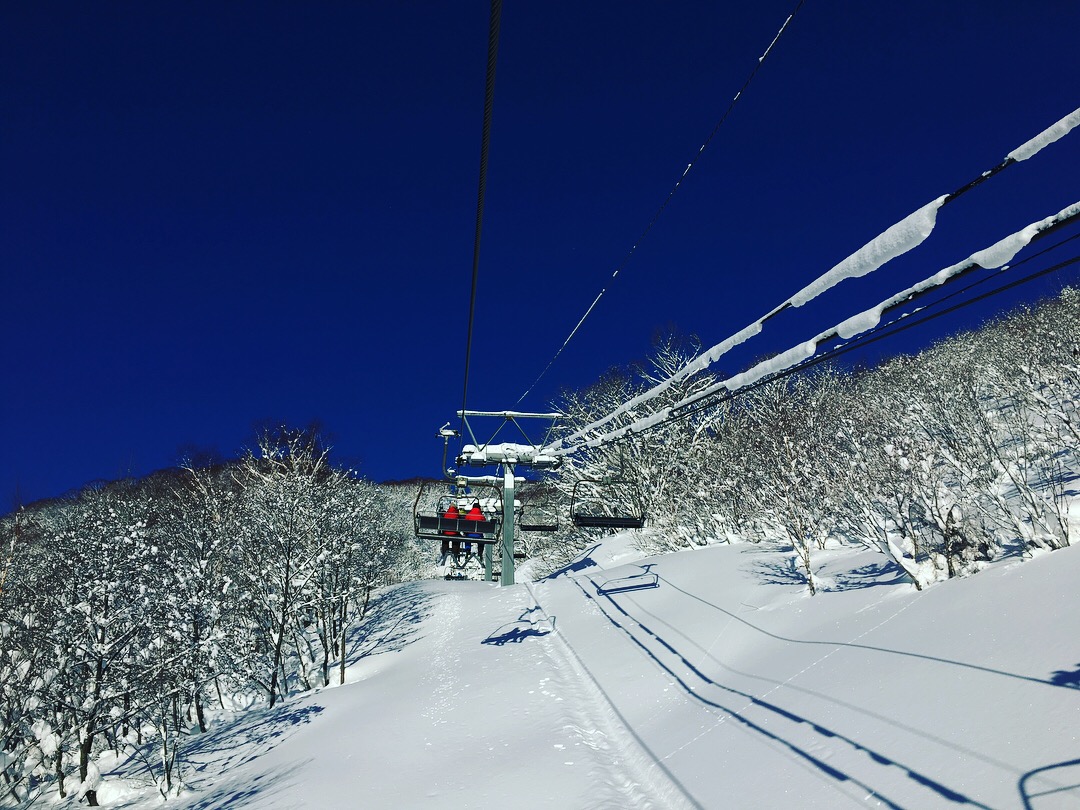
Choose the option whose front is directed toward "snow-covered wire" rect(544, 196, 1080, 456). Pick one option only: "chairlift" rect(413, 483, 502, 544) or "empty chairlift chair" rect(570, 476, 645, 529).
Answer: the empty chairlift chair

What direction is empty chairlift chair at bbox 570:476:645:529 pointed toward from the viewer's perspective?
toward the camera

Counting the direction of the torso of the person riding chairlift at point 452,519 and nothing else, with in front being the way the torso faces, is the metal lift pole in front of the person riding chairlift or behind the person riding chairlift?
in front

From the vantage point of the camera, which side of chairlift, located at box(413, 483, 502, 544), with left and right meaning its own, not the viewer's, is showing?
back

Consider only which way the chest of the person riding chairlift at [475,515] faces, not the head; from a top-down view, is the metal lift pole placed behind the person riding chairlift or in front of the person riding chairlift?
in front

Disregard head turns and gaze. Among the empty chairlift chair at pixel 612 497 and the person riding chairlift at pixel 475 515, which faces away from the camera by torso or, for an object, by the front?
the person riding chairlift

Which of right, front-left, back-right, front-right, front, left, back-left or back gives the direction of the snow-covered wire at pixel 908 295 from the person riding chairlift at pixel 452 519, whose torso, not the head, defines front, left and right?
back

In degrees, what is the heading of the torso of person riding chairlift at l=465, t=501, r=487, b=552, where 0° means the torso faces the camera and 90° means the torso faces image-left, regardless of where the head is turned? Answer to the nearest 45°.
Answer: approximately 180°

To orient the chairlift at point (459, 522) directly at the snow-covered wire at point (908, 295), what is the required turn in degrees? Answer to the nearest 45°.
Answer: approximately 180°

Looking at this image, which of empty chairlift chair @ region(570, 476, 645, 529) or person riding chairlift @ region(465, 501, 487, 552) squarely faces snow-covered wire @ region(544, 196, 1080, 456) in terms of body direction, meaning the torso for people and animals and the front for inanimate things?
the empty chairlift chair

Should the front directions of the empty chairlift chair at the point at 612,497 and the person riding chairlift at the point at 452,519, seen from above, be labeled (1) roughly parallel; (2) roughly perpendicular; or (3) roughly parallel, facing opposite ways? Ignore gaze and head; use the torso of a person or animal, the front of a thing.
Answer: roughly parallel, facing opposite ways

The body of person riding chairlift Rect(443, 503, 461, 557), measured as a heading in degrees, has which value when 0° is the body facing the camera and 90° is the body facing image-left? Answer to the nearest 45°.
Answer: approximately 180°

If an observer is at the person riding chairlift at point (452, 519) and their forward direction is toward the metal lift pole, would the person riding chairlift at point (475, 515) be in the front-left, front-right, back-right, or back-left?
front-right
